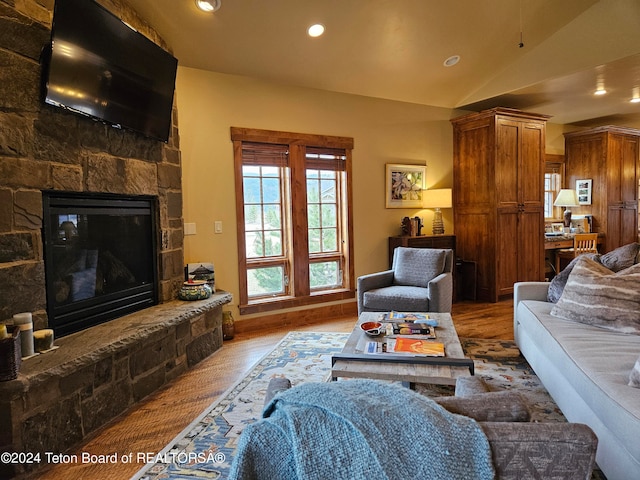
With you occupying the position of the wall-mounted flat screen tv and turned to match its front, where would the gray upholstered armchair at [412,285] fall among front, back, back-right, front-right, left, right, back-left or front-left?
front-left

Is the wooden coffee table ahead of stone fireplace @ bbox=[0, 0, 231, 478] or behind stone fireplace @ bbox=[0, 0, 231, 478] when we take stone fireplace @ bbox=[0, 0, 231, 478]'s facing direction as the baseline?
ahead

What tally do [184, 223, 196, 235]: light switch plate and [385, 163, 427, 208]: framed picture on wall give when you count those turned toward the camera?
2

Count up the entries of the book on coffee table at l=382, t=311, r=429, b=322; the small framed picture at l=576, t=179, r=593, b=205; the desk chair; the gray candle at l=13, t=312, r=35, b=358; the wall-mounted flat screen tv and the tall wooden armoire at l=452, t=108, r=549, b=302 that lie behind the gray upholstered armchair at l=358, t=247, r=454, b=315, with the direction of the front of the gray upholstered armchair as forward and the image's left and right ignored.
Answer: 3

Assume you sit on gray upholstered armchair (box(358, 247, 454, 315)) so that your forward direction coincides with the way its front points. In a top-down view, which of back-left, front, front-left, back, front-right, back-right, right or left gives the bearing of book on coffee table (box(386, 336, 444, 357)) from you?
front-left

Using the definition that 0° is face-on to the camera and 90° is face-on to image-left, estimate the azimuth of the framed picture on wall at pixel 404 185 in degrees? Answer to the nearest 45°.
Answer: approximately 0°

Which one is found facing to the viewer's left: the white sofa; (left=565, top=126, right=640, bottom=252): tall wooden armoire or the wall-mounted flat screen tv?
the white sofa

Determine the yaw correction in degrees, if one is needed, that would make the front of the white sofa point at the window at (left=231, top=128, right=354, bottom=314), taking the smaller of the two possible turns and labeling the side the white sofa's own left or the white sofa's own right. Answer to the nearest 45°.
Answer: approximately 45° to the white sofa's own right

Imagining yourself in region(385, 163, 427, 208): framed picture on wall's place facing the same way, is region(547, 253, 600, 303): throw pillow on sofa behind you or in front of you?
in front
